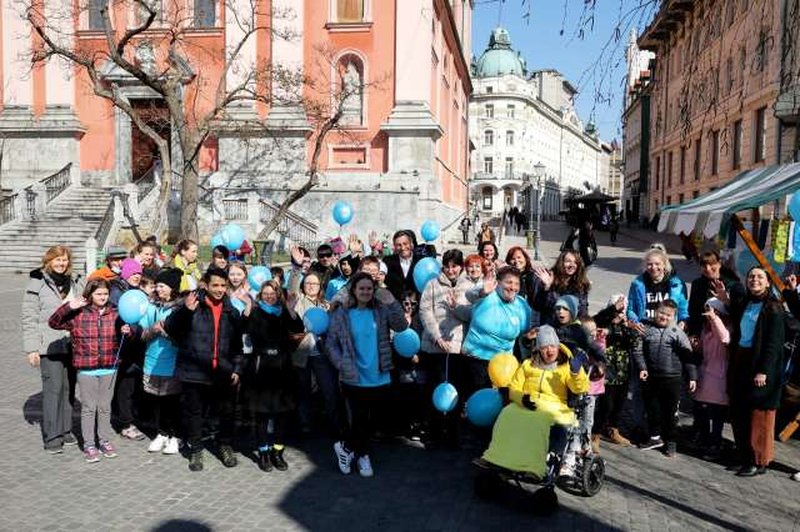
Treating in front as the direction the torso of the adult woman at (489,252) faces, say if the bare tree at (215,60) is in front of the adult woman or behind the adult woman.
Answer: behind

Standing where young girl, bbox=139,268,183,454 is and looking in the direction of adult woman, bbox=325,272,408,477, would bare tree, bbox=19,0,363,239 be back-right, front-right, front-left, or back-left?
back-left

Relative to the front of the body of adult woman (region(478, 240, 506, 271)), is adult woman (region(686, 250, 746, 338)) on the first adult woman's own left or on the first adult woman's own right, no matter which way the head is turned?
on the first adult woman's own left

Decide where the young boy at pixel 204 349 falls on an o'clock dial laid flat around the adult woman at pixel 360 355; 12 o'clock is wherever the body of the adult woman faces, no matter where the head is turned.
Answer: The young boy is roughly at 3 o'clock from the adult woman.
